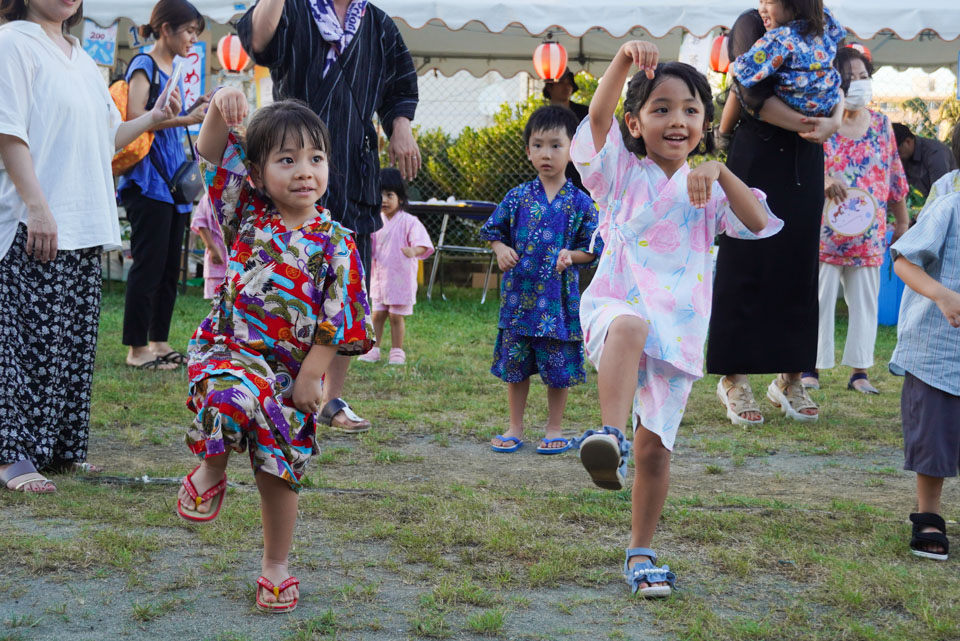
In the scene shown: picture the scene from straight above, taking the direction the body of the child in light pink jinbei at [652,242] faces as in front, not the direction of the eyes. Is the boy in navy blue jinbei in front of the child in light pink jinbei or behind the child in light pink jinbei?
behind

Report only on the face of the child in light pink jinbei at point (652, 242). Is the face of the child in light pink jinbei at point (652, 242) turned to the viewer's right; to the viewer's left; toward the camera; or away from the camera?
toward the camera

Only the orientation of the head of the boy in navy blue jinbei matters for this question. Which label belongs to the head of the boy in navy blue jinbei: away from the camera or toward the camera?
toward the camera

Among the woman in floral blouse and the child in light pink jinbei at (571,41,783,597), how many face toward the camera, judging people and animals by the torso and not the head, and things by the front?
2

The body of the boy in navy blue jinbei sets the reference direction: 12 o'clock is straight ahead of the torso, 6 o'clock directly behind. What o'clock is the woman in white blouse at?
The woman in white blouse is roughly at 2 o'clock from the boy in navy blue jinbei.

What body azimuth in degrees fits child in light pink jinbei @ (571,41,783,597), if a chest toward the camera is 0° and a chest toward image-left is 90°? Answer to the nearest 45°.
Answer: approximately 0°

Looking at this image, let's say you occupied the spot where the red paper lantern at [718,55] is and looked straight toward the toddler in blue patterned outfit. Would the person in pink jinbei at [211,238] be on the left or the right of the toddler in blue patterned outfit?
right

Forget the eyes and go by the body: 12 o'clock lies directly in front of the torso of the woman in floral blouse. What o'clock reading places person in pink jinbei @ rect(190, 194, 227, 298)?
The person in pink jinbei is roughly at 3 o'clock from the woman in floral blouse.

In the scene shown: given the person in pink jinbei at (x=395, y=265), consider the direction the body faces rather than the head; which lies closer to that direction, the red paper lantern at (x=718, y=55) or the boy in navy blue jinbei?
the boy in navy blue jinbei

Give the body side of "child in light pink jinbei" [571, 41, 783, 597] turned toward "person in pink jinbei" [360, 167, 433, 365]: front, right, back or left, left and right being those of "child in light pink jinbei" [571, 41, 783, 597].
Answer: back

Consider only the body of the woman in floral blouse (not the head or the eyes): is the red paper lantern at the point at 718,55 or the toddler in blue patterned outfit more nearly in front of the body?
the toddler in blue patterned outfit

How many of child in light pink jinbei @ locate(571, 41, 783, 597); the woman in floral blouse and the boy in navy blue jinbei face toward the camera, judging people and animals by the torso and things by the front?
3

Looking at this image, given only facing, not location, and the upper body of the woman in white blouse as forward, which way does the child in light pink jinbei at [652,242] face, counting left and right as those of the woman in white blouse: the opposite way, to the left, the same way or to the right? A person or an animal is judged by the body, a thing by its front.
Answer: to the right

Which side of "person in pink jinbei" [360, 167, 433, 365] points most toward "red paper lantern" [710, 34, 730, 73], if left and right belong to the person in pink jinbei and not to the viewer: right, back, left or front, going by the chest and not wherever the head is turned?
back

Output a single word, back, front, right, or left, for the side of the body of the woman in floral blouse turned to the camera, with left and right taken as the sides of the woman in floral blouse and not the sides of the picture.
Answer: front

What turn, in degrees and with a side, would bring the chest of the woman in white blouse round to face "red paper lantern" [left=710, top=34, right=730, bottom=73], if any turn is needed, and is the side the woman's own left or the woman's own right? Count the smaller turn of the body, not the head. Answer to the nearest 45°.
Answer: approximately 90° to the woman's own left

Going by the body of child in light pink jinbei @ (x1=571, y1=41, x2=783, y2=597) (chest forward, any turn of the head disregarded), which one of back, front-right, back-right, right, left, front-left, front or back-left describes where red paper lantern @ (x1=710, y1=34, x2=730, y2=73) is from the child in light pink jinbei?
back

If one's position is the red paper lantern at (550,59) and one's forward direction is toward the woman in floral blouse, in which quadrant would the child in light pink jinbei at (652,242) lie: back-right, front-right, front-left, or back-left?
front-right

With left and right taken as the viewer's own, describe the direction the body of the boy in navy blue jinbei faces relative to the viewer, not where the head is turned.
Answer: facing the viewer

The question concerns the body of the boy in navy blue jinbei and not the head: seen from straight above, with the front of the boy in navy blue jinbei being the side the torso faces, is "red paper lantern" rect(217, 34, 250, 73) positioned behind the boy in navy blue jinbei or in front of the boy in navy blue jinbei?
behind
